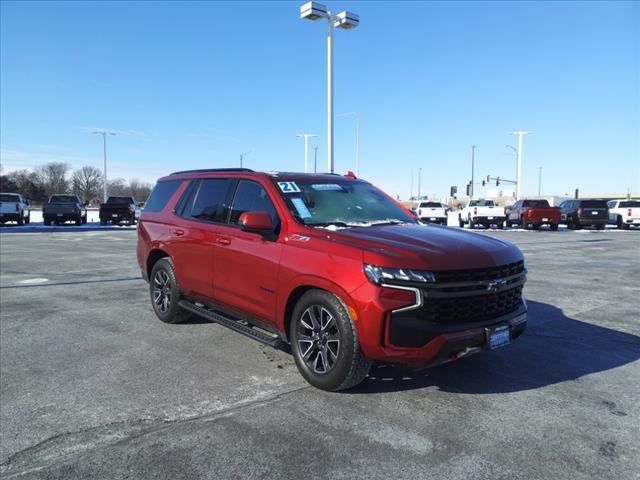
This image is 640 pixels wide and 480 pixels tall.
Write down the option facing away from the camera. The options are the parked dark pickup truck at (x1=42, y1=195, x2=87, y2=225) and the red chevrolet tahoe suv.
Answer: the parked dark pickup truck

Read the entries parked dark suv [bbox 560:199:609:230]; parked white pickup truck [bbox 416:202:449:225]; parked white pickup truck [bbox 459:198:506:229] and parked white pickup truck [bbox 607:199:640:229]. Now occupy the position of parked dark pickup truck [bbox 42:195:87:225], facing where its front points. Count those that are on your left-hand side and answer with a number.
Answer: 0

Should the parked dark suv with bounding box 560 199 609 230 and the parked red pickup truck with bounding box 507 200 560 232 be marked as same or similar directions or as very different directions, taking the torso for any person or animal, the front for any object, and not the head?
same or similar directions

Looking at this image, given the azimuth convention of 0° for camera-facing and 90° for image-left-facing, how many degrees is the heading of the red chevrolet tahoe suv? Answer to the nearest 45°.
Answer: approximately 315°

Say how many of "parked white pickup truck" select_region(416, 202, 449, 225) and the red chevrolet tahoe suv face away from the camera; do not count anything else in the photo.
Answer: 1

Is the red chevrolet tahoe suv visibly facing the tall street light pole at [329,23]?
no

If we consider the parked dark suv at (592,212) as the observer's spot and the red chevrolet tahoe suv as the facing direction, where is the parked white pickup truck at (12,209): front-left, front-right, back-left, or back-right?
front-right

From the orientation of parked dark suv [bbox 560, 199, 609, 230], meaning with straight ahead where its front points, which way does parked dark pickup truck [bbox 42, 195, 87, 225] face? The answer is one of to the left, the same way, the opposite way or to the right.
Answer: the same way

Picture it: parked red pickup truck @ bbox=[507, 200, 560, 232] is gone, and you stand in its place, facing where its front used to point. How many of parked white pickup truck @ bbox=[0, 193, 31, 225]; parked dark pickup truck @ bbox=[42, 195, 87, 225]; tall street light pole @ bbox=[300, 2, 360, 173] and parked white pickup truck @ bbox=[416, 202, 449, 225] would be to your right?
0

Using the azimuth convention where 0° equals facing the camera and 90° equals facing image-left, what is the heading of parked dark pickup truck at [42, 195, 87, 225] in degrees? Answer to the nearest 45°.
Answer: approximately 180°

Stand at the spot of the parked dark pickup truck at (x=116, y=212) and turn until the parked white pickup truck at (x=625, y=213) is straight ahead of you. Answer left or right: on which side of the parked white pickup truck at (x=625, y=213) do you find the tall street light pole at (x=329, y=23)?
right

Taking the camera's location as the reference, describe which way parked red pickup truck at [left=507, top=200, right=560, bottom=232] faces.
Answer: facing away from the viewer and to the left of the viewer

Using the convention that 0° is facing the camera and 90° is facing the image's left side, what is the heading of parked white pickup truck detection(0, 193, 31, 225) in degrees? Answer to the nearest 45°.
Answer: approximately 225°

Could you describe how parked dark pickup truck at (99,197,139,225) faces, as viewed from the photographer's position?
facing away from the viewer

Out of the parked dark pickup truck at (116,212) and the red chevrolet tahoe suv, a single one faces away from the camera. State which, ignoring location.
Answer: the parked dark pickup truck
